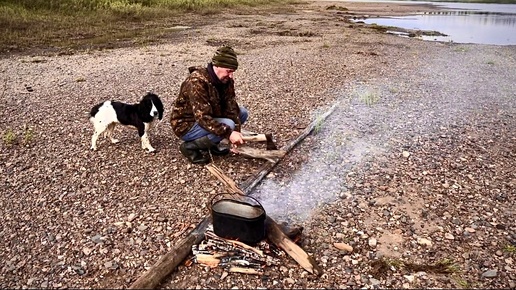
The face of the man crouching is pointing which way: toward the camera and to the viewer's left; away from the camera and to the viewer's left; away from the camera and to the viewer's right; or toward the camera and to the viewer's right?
toward the camera and to the viewer's right

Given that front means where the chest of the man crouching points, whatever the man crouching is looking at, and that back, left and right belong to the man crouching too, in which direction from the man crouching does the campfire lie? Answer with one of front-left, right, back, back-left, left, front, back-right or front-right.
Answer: front-right

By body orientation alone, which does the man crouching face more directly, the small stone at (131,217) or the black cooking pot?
the black cooking pot

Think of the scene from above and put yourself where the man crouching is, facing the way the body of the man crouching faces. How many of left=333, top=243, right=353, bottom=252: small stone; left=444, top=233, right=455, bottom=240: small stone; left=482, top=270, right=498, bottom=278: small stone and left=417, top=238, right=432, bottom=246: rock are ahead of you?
4

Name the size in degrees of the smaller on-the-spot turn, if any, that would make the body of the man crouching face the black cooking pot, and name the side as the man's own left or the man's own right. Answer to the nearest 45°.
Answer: approximately 45° to the man's own right

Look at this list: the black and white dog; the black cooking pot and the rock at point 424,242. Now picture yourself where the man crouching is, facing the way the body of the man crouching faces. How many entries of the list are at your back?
1

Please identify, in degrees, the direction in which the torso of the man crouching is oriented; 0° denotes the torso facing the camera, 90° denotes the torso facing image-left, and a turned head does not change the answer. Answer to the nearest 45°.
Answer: approximately 315°

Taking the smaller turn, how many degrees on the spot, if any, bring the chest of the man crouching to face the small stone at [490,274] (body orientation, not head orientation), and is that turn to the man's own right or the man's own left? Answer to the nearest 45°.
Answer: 0° — they already face it

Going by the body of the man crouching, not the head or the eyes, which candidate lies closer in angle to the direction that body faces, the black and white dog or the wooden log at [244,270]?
the wooden log

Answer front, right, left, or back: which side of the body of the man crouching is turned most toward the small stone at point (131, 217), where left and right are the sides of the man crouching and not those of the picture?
right

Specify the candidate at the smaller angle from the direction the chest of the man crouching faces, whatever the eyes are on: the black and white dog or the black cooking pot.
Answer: the black cooking pot

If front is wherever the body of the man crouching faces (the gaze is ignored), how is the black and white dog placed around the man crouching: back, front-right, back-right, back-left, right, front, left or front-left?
back

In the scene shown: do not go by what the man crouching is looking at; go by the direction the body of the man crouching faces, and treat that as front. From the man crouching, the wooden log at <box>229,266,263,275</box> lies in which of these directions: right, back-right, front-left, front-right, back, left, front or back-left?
front-right

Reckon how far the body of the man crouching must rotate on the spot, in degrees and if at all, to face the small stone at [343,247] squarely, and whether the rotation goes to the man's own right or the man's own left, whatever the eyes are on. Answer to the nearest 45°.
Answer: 0° — they already face it
